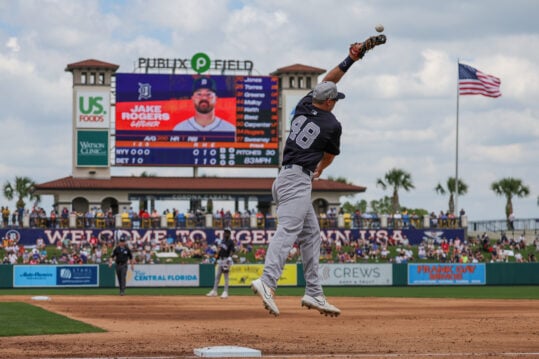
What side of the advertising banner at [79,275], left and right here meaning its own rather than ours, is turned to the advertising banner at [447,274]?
left

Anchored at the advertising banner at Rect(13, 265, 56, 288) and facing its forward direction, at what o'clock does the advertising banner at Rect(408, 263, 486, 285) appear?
the advertising banner at Rect(408, 263, 486, 285) is roughly at 9 o'clock from the advertising banner at Rect(13, 265, 56, 288).

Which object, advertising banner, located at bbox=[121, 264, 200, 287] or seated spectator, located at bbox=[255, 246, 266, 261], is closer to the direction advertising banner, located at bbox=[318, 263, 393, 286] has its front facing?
the advertising banner

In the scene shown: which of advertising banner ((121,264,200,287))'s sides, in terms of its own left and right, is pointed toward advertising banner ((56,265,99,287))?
right

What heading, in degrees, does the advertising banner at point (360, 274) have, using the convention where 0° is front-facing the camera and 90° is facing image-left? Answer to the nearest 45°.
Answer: approximately 0°

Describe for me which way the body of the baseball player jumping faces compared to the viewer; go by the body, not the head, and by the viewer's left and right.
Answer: facing away from the viewer and to the right of the viewer

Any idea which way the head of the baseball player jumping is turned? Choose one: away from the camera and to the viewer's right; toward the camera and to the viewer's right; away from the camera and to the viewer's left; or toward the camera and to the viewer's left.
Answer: away from the camera and to the viewer's right

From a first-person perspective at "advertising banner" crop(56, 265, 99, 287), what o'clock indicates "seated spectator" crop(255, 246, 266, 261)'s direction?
The seated spectator is roughly at 8 o'clock from the advertising banner.
